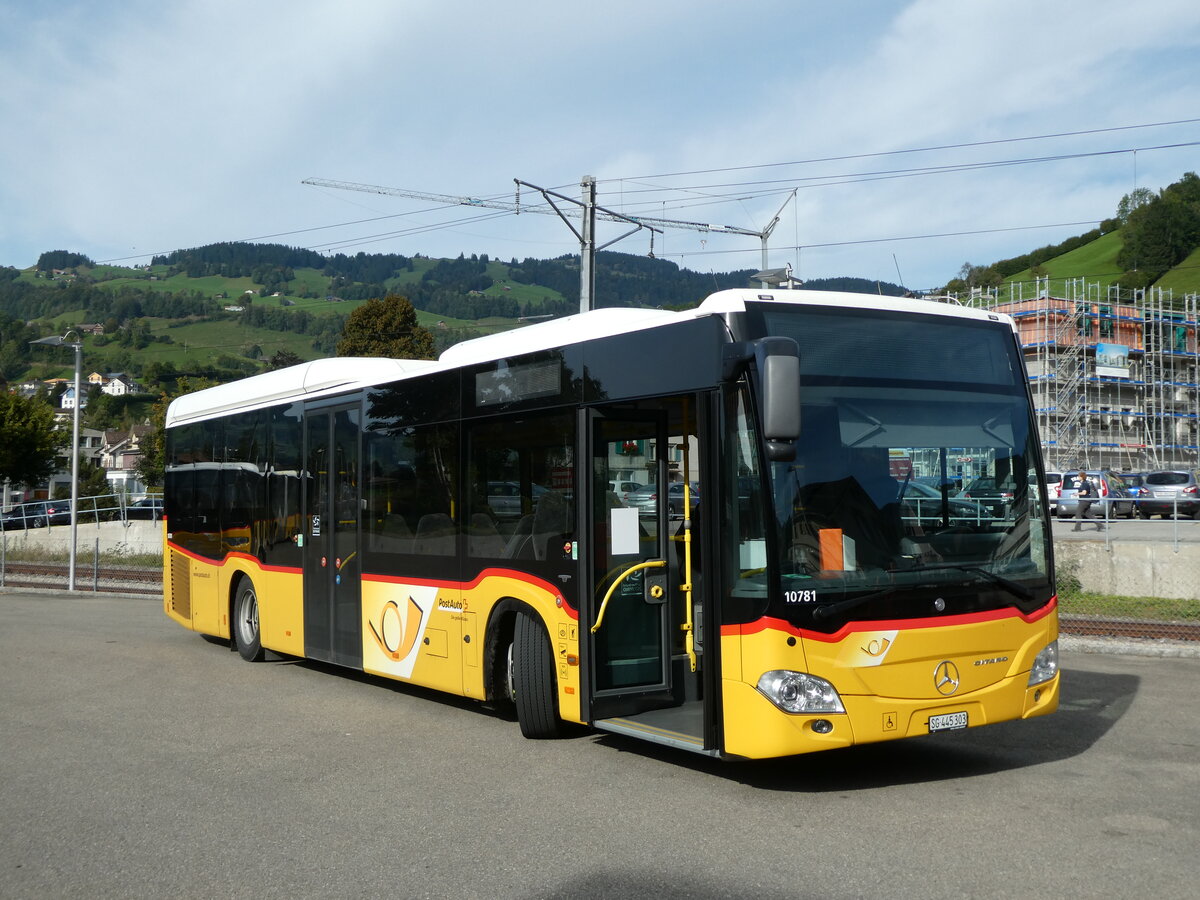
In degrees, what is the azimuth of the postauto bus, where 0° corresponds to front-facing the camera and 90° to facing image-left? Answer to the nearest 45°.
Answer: approximately 315°

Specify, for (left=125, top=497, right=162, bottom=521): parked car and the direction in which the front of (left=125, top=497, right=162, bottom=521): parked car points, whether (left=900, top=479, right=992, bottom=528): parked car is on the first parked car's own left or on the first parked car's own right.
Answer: on the first parked car's own left

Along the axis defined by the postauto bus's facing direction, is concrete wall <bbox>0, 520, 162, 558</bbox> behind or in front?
behind

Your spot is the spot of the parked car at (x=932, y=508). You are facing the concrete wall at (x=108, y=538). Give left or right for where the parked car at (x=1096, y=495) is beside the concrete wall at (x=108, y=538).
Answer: right

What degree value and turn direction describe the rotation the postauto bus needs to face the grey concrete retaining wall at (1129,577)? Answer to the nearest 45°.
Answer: approximately 90° to its left

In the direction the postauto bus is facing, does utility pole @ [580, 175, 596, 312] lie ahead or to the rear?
to the rear

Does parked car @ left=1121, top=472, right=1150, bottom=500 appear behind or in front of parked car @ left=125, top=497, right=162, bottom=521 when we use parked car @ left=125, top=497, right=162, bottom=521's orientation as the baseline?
behind

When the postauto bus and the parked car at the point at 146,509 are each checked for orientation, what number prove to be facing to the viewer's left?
1

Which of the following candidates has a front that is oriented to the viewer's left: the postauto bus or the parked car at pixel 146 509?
the parked car

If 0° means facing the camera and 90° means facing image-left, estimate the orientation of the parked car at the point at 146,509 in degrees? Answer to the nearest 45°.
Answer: approximately 90°

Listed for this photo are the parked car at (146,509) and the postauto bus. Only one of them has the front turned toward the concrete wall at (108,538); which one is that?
the parked car

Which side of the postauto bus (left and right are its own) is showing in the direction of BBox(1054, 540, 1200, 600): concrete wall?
left
